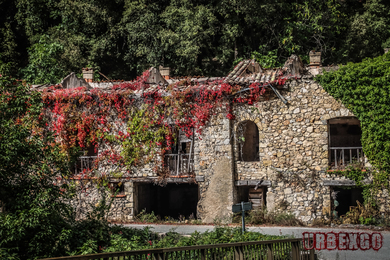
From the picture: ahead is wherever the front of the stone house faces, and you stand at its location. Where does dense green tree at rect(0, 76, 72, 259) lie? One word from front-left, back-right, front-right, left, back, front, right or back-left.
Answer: front-right

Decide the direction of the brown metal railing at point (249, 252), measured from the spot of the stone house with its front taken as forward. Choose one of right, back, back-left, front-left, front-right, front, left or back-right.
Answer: front

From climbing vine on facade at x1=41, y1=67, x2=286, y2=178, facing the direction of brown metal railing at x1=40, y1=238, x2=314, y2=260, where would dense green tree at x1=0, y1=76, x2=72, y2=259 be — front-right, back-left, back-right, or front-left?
front-right

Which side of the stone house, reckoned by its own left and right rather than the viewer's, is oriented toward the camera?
front
